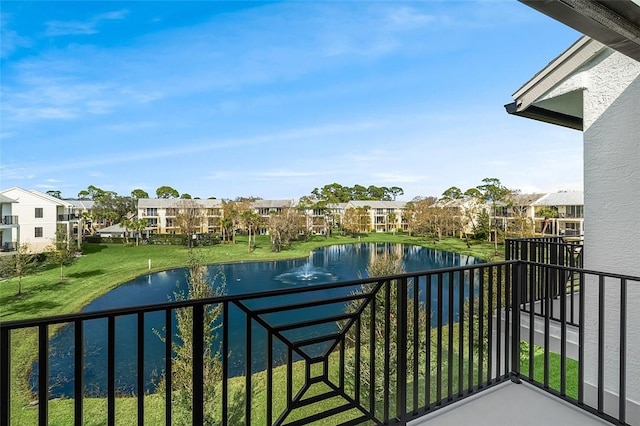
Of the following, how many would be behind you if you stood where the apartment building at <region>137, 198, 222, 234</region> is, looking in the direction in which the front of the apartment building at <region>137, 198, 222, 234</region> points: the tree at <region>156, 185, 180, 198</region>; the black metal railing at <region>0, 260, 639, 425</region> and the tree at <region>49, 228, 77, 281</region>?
1

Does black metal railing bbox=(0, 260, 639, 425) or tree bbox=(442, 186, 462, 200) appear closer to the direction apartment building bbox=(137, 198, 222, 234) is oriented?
the black metal railing

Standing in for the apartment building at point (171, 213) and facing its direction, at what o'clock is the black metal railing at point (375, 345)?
The black metal railing is roughly at 12 o'clock from the apartment building.

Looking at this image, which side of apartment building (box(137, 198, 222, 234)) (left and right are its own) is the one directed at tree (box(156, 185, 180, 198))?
back

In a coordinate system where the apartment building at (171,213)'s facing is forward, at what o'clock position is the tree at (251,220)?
The tree is roughly at 10 o'clock from the apartment building.

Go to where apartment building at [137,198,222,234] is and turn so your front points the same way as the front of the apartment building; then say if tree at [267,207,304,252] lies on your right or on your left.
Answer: on your left

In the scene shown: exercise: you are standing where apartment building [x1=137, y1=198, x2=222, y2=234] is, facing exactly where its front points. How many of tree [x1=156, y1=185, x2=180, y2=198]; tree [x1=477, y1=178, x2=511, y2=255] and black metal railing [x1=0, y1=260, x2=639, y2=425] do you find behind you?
1

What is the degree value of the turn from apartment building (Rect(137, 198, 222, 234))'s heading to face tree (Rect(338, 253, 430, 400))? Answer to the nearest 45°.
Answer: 0° — it already faces it

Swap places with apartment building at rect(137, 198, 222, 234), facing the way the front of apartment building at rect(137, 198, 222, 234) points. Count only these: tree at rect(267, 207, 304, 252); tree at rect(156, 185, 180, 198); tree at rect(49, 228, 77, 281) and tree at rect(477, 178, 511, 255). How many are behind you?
1

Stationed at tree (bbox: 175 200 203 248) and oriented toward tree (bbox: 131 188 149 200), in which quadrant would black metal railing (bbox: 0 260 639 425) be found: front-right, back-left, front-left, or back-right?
back-left

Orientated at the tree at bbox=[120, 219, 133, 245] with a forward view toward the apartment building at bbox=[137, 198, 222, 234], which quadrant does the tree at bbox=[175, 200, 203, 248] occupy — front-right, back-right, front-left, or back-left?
front-right

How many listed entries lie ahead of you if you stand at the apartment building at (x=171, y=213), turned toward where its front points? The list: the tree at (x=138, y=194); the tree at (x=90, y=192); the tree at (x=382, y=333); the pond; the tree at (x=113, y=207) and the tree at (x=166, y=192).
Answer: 2

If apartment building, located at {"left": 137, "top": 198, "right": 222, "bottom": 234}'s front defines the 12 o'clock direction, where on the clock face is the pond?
The pond is roughly at 12 o'clock from the apartment building.

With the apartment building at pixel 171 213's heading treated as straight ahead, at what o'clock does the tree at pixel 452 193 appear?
The tree is roughly at 10 o'clock from the apartment building.

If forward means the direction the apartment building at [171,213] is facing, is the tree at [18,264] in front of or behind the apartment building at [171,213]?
in front

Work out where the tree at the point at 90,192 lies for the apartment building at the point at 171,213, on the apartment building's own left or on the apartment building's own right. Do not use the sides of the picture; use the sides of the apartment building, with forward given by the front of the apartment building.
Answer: on the apartment building's own right

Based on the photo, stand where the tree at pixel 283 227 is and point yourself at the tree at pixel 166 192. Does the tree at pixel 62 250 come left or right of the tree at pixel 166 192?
left

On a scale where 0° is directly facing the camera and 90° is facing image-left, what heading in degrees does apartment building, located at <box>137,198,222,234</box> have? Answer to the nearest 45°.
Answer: approximately 0°

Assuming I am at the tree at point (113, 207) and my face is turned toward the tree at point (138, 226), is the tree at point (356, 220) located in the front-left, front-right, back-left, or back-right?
front-left

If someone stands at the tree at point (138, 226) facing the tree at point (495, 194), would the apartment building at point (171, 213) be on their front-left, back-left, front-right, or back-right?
front-left
